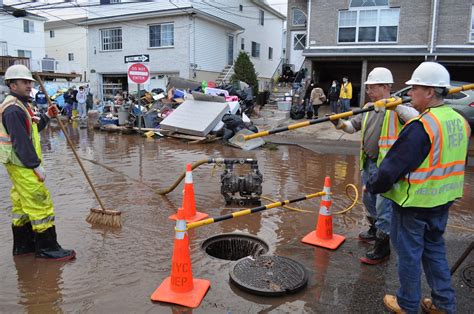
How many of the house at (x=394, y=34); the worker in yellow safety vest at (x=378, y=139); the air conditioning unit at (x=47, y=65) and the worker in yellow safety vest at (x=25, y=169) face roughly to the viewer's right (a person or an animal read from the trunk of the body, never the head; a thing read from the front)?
1

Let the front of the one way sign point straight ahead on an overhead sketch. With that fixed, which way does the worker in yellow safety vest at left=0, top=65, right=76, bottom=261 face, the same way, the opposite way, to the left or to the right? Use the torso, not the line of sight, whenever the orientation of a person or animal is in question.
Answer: to the left

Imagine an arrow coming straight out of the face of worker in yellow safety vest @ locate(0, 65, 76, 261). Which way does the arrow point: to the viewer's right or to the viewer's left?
to the viewer's right

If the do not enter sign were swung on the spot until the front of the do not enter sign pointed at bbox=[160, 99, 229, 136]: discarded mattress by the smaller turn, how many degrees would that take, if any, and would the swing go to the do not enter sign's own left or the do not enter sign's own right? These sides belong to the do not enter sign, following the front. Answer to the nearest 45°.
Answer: approximately 45° to the do not enter sign's own left

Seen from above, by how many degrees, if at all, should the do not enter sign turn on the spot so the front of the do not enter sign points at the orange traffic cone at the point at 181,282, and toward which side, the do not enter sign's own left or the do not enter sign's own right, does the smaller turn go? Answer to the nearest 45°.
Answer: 0° — it already faces it

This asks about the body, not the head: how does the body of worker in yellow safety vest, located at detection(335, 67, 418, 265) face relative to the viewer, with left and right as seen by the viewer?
facing the viewer and to the left of the viewer

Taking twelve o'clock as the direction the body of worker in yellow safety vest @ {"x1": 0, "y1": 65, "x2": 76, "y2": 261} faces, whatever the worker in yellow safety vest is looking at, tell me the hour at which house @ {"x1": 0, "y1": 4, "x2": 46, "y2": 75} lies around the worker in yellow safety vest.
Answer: The house is roughly at 9 o'clock from the worker in yellow safety vest.

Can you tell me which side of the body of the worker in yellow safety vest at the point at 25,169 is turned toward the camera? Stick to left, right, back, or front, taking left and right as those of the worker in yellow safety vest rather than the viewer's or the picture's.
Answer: right

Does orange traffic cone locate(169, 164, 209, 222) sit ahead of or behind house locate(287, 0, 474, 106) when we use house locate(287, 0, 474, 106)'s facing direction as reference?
ahead

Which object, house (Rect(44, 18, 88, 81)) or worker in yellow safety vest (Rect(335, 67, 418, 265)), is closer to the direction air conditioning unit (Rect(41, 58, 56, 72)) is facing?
the worker in yellow safety vest

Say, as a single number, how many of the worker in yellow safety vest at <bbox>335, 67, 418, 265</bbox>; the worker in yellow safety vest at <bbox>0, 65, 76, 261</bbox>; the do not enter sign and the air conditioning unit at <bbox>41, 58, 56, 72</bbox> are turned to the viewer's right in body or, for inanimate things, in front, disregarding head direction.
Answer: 1

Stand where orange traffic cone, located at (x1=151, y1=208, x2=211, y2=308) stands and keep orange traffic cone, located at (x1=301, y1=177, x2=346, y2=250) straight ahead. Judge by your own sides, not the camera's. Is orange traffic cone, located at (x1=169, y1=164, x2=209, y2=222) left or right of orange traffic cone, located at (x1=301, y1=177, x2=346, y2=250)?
left

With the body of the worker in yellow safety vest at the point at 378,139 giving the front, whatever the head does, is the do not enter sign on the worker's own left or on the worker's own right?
on the worker's own right

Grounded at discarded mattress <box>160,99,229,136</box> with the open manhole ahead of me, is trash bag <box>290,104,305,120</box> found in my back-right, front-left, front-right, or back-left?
back-left
